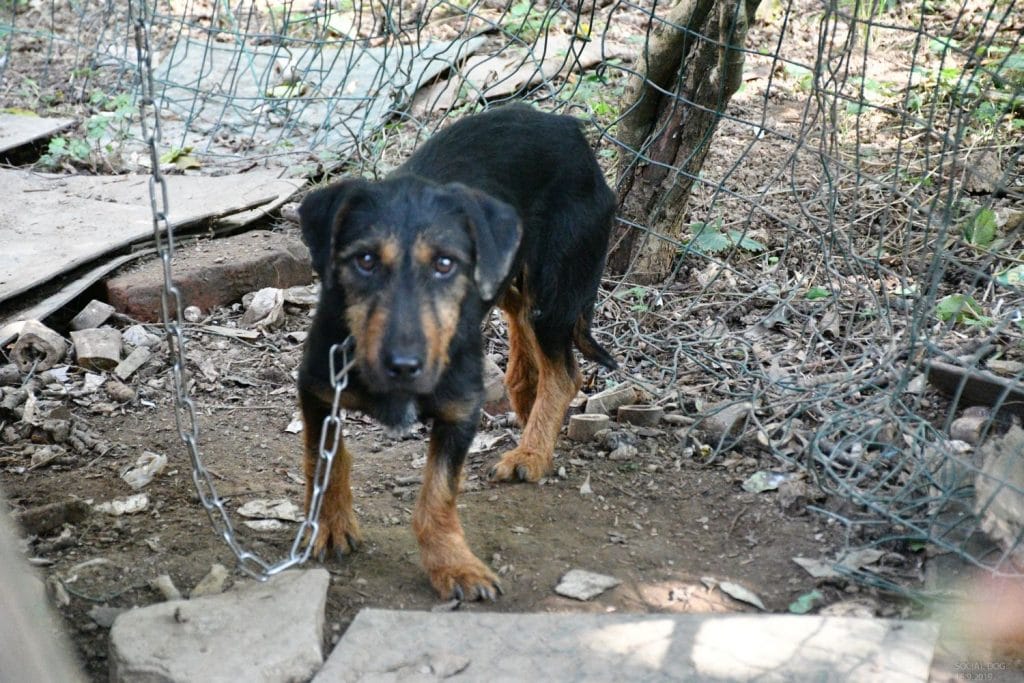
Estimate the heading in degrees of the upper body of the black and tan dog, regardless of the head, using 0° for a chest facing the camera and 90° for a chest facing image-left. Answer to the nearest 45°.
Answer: approximately 45°

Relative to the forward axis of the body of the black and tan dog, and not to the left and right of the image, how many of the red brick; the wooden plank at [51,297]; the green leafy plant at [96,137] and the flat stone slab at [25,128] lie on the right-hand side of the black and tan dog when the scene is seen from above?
4

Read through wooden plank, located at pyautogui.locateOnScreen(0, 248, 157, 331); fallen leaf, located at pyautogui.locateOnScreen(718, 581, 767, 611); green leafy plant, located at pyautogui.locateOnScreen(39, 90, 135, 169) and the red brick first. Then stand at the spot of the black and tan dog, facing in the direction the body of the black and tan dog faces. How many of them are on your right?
3

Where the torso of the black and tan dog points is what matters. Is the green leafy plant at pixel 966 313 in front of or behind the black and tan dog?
behind

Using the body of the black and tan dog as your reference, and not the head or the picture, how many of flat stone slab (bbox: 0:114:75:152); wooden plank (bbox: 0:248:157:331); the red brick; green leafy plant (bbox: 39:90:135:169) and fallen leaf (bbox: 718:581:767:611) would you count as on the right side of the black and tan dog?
4

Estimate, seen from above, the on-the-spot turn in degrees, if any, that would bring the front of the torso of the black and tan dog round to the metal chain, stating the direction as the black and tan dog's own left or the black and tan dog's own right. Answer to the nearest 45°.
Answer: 0° — it already faces it

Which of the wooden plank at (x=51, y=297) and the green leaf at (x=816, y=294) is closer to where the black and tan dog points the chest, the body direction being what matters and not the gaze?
the wooden plank

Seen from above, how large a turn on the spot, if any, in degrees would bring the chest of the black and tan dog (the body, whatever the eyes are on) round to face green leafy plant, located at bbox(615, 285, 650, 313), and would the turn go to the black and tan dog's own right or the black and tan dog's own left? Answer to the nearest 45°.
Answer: approximately 180°

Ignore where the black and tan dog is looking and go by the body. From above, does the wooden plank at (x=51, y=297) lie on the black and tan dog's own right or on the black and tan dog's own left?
on the black and tan dog's own right

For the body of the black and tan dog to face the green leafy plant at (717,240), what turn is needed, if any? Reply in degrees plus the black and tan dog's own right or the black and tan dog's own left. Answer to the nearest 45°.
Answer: approximately 180°
